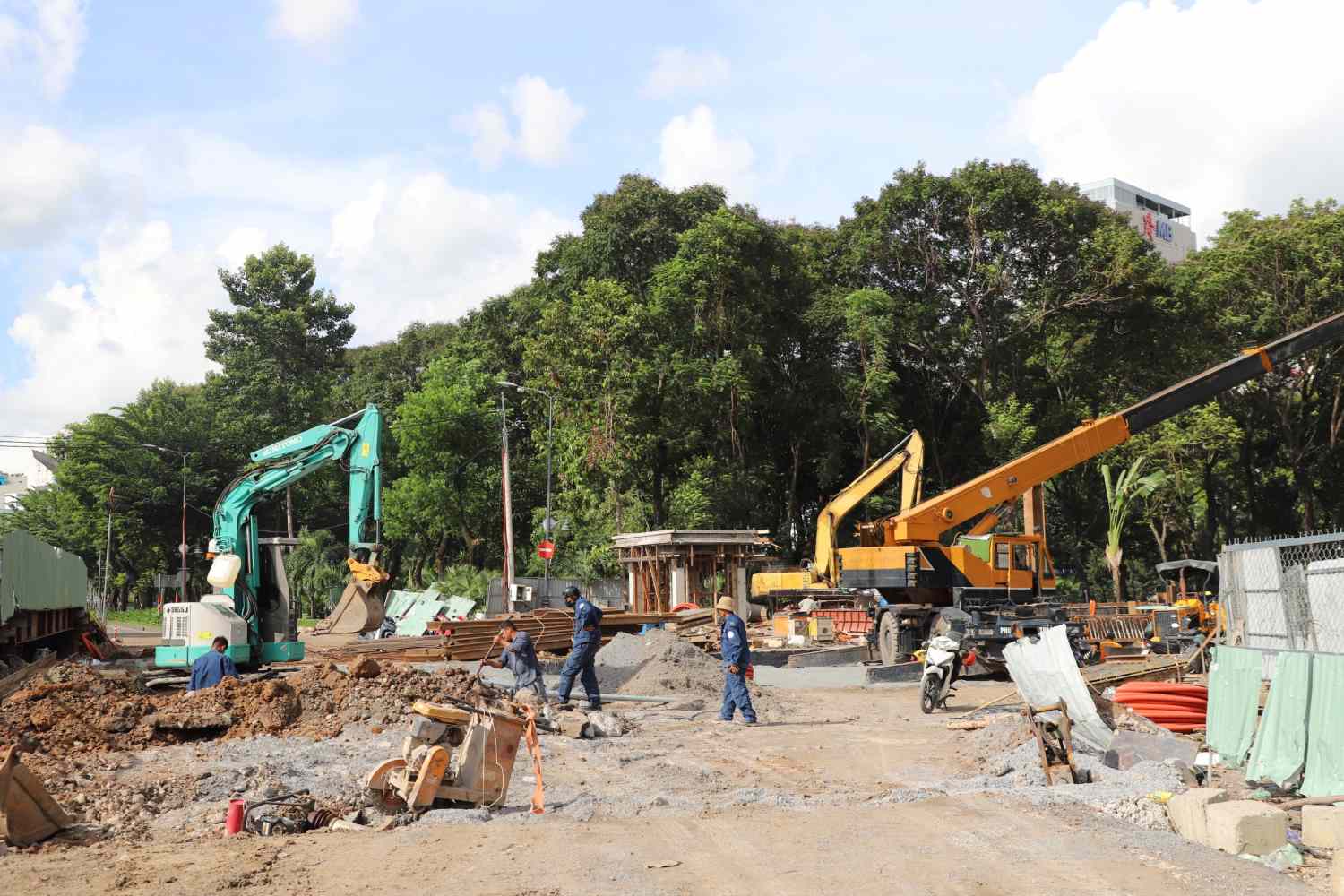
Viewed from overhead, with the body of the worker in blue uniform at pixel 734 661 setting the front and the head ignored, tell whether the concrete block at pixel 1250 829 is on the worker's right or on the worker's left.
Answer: on the worker's left

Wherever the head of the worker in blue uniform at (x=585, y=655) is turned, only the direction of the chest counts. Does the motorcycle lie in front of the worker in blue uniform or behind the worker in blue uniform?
behind

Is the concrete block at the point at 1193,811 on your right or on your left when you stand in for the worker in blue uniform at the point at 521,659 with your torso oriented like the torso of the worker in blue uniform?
on your left

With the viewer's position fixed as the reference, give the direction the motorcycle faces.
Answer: facing the viewer and to the left of the viewer

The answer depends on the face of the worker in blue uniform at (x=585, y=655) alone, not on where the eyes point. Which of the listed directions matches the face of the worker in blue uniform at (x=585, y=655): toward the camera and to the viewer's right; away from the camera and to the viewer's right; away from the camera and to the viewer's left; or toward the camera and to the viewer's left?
toward the camera and to the viewer's left

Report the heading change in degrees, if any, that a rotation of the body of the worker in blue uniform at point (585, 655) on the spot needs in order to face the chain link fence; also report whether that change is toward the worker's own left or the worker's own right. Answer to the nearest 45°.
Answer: approximately 135° to the worker's own left

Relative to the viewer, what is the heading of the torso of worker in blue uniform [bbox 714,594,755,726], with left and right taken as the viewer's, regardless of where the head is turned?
facing to the left of the viewer

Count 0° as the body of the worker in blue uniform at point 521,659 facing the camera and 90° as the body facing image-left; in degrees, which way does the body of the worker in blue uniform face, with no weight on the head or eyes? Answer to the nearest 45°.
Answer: approximately 90°

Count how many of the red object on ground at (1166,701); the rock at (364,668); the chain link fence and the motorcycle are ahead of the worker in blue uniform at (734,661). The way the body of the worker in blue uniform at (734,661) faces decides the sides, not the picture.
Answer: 1
